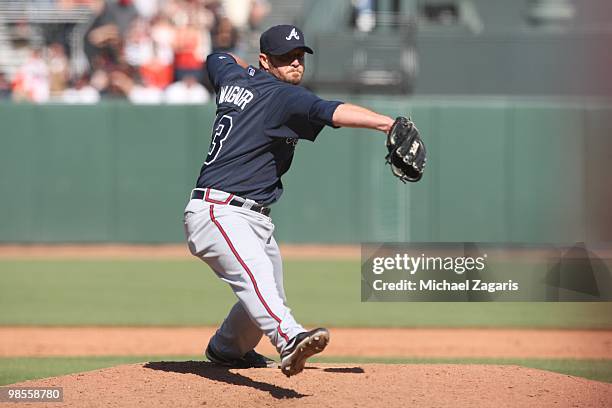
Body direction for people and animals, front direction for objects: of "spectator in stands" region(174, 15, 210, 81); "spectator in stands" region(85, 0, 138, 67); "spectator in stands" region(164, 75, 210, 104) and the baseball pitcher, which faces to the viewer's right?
the baseball pitcher

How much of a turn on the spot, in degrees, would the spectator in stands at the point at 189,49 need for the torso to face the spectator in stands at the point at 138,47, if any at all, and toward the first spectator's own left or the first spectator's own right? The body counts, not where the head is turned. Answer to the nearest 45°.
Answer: approximately 135° to the first spectator's own right

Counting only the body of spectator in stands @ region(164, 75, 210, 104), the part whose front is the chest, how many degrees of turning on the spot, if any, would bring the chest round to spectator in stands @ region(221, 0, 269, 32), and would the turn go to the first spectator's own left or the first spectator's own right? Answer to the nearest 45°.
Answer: approximately 135° to the first spectator's own left

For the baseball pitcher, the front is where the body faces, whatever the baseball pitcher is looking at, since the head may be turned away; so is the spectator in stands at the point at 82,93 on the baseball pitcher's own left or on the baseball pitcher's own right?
on the baseball pitcher's own left

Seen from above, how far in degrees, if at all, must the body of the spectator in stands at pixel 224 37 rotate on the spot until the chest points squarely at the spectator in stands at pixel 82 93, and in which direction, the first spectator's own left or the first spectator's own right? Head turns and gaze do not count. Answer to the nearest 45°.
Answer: approximately 90° to the first spectator's own right

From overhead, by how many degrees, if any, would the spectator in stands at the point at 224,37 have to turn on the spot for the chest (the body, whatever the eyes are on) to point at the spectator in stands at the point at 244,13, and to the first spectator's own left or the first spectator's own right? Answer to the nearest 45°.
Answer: approximately 180°
